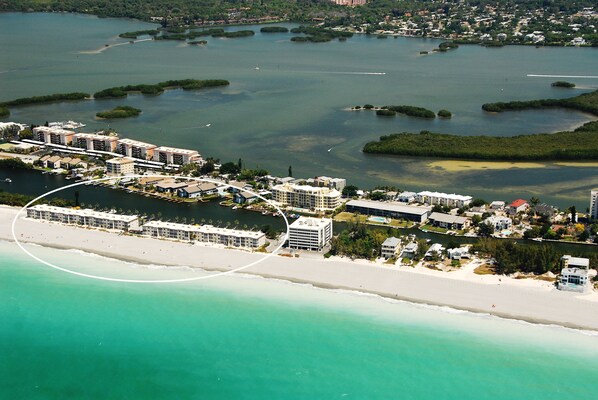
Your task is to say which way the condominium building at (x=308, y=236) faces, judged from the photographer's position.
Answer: facing the viewer

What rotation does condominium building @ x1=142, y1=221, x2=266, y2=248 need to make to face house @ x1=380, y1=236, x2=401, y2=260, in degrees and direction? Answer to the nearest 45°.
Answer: approximately 45° to its left

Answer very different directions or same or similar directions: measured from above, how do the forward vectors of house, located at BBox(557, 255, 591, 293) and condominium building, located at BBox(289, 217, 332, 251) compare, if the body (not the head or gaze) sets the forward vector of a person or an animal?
same or similar directions

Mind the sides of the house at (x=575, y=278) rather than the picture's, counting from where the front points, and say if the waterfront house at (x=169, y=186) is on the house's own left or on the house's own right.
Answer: on the house's own right

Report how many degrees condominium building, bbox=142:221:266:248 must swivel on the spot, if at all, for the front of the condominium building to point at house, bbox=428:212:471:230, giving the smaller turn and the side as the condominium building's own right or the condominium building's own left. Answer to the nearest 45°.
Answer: approximately 90° to the condominium building's own left

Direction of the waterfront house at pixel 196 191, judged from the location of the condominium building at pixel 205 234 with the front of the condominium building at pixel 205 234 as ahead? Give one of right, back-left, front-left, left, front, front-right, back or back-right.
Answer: back

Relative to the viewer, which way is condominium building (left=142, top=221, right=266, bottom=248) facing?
toward the camera

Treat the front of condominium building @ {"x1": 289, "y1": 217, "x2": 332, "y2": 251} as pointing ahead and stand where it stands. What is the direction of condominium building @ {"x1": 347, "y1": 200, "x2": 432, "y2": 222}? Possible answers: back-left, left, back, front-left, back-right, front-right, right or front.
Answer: back-left

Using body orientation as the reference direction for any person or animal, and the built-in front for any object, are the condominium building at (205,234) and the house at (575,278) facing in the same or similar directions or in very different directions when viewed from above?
same or similar directions

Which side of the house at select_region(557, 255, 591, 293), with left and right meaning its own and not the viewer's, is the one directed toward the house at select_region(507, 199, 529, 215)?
back

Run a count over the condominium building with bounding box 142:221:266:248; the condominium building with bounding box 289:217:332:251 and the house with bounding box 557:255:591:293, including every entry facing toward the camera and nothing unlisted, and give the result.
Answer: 3

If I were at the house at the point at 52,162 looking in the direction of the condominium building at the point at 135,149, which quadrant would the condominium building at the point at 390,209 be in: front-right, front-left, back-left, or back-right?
front-right

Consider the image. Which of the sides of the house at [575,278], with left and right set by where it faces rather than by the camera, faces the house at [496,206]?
back

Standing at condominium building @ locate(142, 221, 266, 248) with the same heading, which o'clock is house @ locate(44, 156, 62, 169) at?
The house is roughly at 5 o'clock from the condominium building.

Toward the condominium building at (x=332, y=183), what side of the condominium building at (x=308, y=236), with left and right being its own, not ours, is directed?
back

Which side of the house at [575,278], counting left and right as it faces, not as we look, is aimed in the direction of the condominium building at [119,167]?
right

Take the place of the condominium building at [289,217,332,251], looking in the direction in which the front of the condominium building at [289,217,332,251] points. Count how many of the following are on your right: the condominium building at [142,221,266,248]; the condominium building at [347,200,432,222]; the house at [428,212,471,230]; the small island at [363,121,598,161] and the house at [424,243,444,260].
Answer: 1

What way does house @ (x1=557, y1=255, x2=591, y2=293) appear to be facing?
toward the camera

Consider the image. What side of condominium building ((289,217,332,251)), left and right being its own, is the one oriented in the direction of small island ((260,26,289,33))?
back
